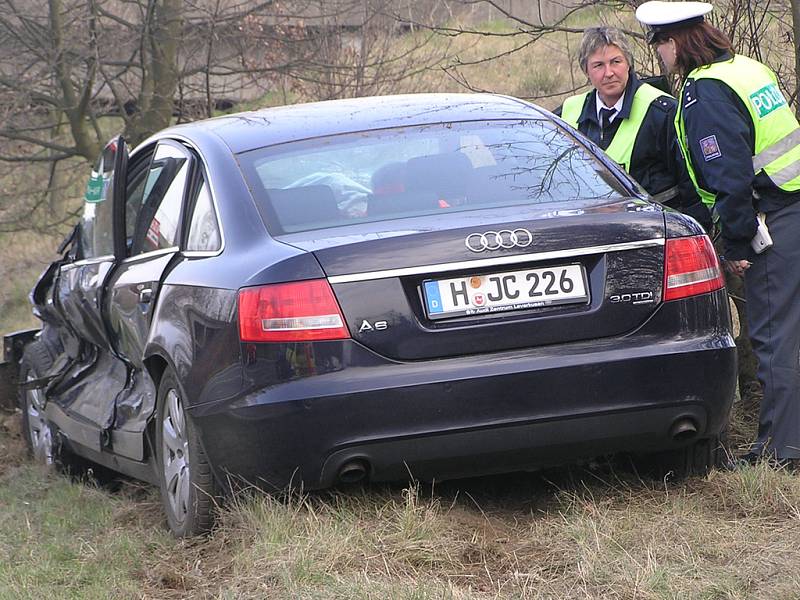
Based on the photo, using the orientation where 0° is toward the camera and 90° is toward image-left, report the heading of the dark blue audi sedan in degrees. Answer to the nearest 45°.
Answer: approximately 135°

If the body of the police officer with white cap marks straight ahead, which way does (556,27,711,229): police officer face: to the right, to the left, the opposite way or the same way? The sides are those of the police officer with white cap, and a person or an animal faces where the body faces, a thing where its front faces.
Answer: to the left

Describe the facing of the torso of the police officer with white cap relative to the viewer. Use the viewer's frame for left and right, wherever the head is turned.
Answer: facing away from the viewer and to the left of the viewer

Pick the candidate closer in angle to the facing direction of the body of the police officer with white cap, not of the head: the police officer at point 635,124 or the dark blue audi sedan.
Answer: the police officer

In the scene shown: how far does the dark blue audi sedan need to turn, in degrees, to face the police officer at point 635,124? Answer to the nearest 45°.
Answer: approximately 90° to its right

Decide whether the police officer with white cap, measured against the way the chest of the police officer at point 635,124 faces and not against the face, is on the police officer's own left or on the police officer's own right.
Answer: on the police officer's own left

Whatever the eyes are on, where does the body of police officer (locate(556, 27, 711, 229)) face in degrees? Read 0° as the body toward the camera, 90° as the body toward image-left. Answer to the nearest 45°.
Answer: approximately 45°
